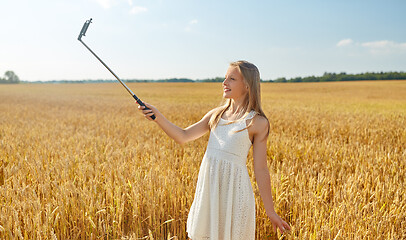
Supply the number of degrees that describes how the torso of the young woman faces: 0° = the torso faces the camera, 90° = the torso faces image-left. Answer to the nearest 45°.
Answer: approximately 45°
